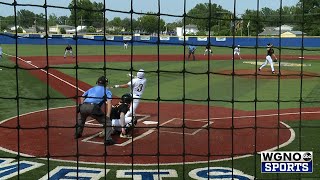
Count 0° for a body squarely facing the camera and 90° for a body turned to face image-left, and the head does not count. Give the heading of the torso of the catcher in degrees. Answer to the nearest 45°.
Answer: approximately 225°

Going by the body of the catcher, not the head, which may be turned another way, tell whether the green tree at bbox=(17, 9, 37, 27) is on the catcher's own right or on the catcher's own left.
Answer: on the catcher's own left
